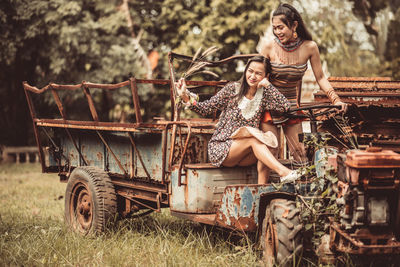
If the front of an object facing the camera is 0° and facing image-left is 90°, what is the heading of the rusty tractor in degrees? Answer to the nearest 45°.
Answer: approximately 315°
